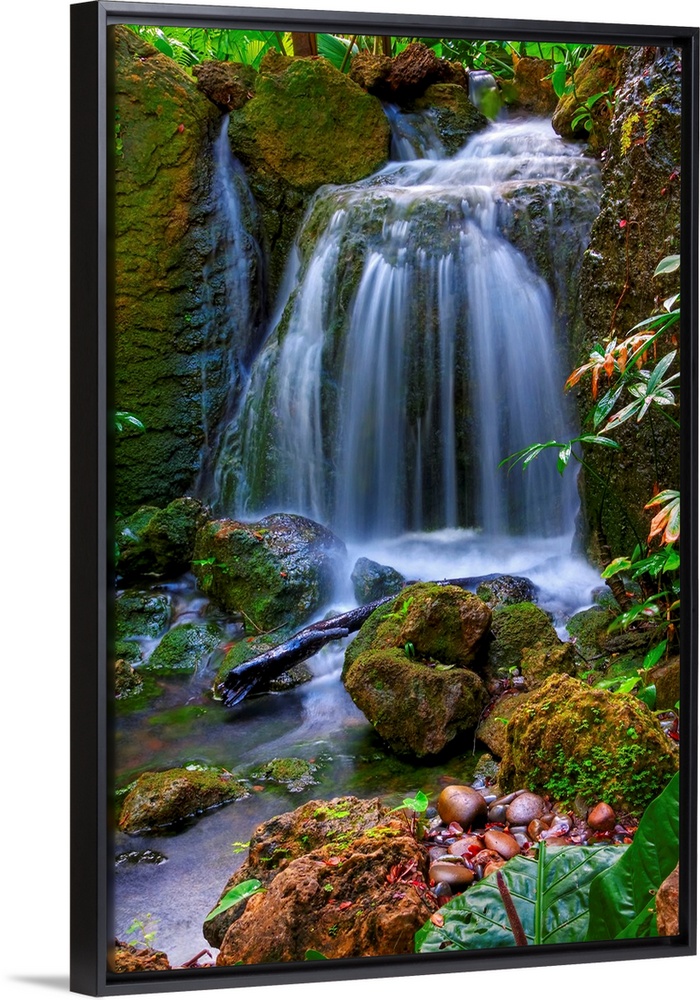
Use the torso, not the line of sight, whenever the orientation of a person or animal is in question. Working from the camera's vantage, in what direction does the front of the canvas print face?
facing the viewer and to the right of the viewer
